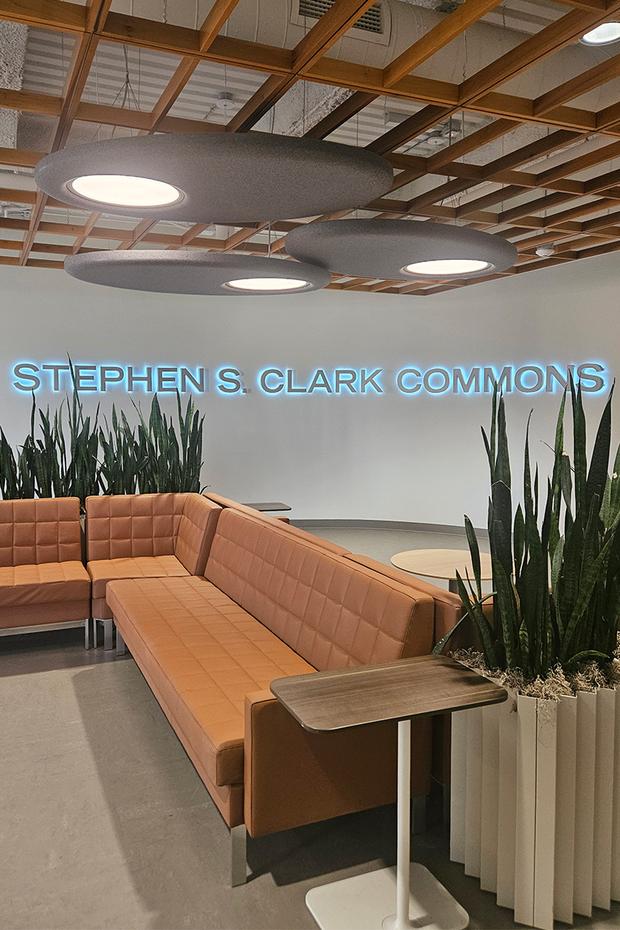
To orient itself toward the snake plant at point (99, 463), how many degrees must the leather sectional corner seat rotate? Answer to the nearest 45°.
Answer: approximately 135° to its right

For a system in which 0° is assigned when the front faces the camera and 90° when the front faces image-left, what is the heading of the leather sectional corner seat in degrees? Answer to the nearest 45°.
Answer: approximately 0°

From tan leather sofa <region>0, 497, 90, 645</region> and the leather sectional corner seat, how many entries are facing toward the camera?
2

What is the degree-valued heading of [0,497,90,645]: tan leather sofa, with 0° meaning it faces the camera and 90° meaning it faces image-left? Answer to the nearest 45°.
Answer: approximately 0°

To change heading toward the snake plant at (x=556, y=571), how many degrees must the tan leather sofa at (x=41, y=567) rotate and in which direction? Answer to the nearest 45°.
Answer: approximately 45° to its left

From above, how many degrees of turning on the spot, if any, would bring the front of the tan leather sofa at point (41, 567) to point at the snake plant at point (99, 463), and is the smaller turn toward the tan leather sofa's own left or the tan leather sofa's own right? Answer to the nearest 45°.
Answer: approximately 135° to the tan leather sofa's own left

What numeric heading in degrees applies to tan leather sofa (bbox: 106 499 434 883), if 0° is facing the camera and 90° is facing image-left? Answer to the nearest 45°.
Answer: approximately 45°

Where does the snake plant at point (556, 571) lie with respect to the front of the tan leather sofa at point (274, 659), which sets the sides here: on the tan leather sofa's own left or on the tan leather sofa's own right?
on the tan leather sofa's own left
